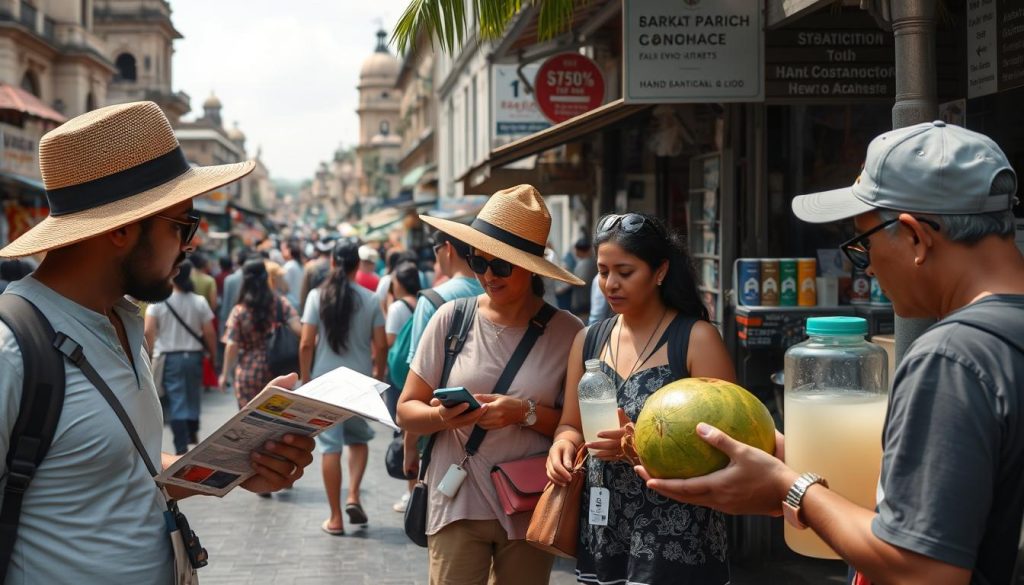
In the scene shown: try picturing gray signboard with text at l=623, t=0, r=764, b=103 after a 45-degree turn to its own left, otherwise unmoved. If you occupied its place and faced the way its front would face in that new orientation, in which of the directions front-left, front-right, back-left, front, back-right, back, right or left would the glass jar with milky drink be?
front-right

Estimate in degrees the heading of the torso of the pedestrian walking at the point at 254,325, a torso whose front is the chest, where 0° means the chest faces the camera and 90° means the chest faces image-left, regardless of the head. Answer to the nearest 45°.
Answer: approximately 180°

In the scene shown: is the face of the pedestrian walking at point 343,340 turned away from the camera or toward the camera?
away from the camera

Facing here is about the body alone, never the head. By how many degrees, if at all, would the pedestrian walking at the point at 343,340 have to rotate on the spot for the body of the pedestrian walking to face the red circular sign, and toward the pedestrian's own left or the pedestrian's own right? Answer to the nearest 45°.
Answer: approximately 45° to the pedestrian's own right

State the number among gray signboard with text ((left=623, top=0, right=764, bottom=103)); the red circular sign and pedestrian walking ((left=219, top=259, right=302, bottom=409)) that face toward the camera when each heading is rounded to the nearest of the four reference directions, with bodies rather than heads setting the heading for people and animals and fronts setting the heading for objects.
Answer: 2

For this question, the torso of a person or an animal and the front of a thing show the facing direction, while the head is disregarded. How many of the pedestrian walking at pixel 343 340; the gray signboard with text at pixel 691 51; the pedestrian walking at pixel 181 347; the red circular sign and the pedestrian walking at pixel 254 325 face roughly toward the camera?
2

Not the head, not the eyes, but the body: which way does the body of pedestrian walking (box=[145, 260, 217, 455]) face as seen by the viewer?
away from the camera

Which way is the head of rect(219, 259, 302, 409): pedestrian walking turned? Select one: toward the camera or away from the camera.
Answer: away from the camera

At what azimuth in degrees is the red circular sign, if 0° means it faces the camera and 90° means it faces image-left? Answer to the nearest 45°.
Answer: approximately 0°

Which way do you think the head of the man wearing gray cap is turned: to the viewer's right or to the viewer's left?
to the viewer's left

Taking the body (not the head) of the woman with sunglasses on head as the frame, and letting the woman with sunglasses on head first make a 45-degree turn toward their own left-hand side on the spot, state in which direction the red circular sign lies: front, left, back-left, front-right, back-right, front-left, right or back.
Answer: back

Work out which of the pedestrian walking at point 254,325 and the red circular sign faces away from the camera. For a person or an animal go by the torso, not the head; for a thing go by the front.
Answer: the pedestrian walking

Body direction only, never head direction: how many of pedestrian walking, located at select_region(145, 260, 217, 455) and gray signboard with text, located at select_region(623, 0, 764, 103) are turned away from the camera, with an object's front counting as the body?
1

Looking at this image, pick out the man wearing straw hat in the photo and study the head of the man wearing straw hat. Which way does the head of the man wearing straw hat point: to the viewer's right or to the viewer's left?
to the viewer's right
